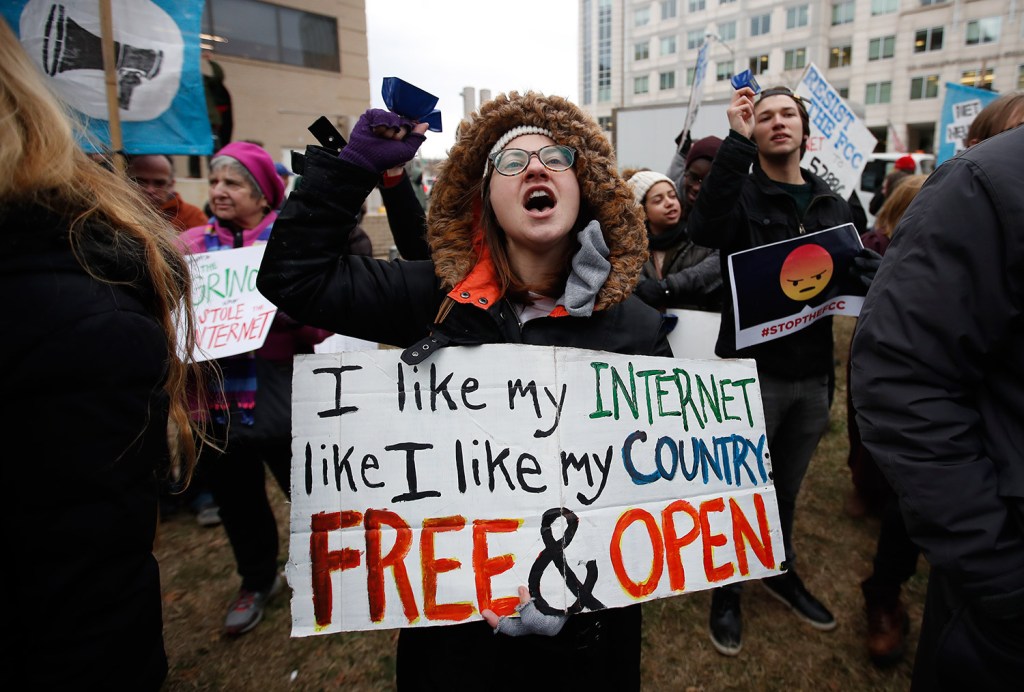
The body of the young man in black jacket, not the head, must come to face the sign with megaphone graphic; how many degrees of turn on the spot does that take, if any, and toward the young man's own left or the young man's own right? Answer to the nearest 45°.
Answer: approximately 90° to the young man's own right

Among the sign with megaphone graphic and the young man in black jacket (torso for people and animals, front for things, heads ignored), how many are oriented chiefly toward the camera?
2

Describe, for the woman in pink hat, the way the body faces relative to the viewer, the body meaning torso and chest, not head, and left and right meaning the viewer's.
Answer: facing the viewer and to the left of the viewer

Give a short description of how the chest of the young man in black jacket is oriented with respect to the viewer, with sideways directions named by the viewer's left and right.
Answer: facing the viewer

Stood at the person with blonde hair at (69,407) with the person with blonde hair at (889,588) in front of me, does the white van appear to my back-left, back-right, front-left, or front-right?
front-left

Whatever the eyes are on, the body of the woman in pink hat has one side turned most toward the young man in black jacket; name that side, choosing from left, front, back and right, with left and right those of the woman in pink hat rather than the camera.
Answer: left

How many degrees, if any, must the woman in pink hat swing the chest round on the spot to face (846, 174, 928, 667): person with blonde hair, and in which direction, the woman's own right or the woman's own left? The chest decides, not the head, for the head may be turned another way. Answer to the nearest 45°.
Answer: approximately 90° to the woman's own left

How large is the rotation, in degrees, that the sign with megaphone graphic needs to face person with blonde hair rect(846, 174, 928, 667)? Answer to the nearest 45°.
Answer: approximately 45° to its left

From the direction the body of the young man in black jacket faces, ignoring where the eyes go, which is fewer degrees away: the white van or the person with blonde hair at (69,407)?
the person with blonde hair

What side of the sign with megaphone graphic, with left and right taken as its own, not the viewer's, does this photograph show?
front
